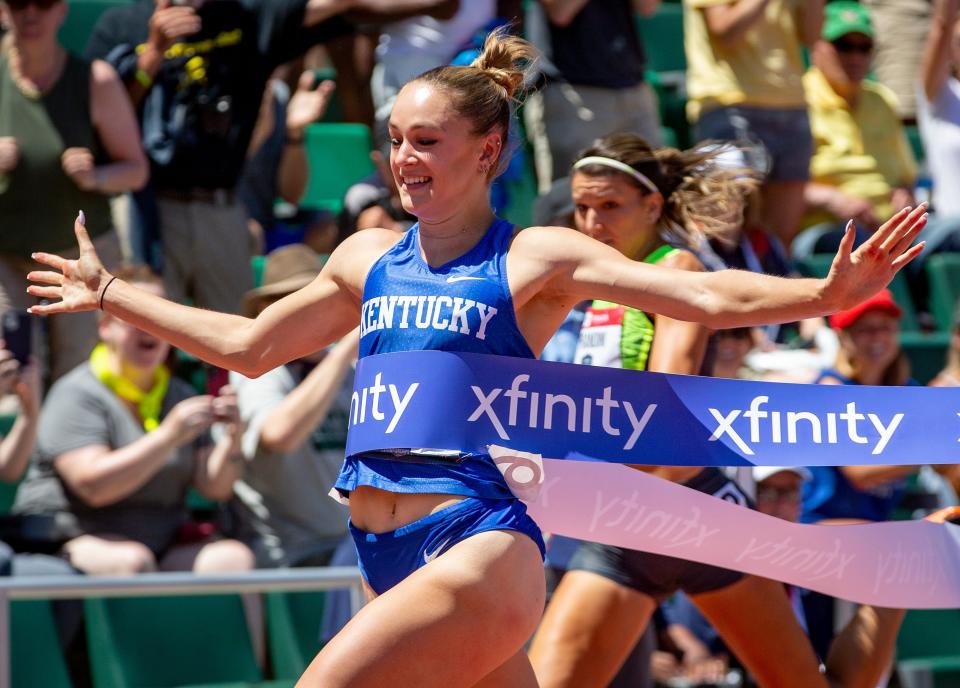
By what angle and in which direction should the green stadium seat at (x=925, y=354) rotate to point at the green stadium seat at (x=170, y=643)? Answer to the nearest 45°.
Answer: approximately 45° to its right

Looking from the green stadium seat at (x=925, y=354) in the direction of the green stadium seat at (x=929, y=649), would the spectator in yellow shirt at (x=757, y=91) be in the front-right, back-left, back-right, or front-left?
back-right

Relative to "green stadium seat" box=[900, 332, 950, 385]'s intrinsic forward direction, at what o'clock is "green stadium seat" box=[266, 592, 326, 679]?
"green stadium seat" box=[266, 592, 326, 679] is roughly at 1 o'clock from "green stadium seat" box=[900, 332, 950, 385].

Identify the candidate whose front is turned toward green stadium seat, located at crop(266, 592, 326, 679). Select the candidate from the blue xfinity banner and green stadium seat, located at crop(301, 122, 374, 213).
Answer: green stadium seat, located at crop(301, 122, 374, 213)

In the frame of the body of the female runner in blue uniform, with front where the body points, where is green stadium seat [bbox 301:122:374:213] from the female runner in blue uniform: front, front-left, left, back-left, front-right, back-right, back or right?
back-right

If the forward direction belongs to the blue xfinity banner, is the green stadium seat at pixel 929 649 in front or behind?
behind

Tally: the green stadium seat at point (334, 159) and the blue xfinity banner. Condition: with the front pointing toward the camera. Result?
2

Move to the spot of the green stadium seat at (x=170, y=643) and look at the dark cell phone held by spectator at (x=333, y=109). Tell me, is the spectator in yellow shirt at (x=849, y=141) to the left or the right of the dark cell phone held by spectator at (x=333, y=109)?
right

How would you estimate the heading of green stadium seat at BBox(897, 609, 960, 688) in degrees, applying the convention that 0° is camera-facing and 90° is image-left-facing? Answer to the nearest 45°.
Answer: approximately 0°
